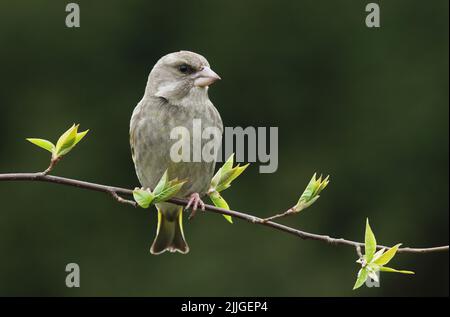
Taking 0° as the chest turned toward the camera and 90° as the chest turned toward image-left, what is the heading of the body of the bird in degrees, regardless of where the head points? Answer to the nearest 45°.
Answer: approximately 315°
